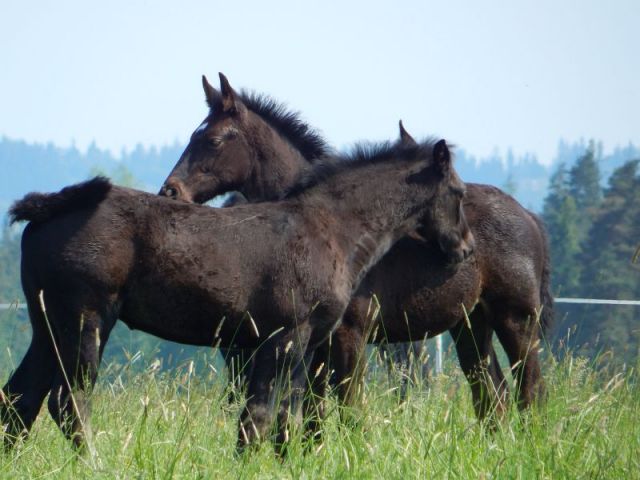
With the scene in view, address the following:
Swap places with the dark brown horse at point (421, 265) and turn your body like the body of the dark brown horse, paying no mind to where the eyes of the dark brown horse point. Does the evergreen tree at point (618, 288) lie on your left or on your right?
on your right

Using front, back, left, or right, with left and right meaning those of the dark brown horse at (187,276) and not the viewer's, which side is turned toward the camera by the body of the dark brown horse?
right

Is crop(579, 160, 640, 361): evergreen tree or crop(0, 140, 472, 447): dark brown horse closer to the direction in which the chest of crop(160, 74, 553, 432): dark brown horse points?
the dark brown horse

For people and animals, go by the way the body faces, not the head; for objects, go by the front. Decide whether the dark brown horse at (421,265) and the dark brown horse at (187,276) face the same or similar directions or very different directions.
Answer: very different directions

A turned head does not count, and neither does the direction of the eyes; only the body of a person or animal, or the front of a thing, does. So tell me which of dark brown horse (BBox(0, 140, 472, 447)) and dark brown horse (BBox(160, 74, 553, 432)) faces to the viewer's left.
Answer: dark brown horse (BBox(160, 74, 553, 432))

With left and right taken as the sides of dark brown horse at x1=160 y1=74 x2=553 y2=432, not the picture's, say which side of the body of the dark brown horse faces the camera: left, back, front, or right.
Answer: left

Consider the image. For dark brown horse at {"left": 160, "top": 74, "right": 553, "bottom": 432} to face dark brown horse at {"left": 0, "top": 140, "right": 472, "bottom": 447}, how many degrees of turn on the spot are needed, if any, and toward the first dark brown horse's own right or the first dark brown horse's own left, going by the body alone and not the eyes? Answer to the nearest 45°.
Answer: approximately 45° to the first dark brown horse's own left

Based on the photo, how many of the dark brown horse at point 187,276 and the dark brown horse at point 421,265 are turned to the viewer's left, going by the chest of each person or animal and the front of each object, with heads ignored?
1

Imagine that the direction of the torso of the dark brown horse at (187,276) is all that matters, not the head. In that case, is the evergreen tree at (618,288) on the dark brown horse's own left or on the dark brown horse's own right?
on the dark brown horse's own left

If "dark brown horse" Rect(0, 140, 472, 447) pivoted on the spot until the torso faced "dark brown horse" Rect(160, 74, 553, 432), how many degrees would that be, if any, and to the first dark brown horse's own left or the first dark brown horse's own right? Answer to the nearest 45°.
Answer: approximately 45° to the first dark brown horse's own left
